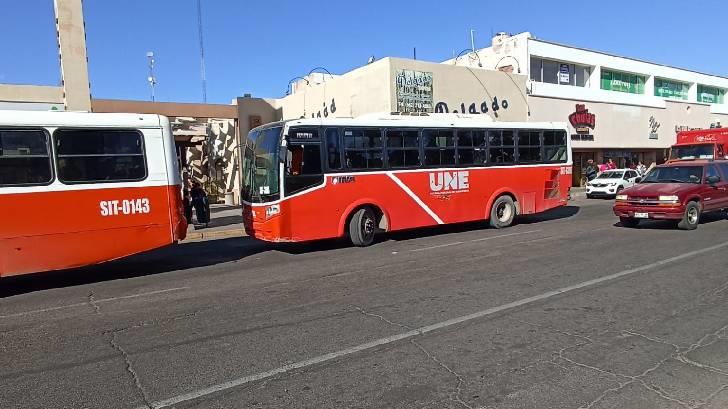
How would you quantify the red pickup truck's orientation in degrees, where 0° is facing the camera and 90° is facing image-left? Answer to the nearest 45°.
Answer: approximately 45°

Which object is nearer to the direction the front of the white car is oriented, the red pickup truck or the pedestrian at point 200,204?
the pedestrian

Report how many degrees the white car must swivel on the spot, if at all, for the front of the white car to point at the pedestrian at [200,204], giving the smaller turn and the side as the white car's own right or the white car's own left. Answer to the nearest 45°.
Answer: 0° — it already faces them

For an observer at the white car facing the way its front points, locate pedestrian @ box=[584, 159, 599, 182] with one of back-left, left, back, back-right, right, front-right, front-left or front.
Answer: back-right

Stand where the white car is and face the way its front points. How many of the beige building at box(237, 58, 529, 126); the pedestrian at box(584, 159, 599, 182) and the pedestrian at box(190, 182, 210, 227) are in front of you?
2

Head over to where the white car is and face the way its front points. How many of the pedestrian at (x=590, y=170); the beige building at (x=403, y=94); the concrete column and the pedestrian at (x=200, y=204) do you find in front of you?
3

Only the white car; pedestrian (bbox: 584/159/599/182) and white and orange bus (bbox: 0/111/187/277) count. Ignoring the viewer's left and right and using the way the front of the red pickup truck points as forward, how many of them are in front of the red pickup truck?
1
